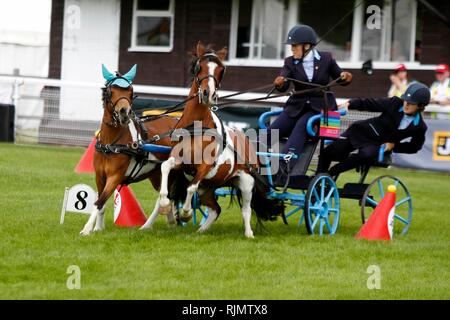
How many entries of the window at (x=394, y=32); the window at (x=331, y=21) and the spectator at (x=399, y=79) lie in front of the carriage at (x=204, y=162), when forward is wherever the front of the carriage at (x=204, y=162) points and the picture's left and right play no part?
0

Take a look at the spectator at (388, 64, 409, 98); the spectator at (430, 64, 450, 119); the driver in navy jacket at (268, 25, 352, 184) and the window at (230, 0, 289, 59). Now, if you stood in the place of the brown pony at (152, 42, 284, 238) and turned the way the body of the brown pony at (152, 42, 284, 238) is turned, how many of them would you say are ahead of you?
0

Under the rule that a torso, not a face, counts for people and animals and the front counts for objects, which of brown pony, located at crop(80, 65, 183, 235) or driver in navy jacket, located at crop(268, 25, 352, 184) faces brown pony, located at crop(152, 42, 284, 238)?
the driver in navy jacket

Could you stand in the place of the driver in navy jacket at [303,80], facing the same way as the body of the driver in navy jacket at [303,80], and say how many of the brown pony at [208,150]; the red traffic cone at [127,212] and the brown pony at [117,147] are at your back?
0

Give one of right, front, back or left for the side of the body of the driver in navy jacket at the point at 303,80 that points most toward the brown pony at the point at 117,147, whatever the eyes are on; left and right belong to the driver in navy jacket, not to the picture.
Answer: front

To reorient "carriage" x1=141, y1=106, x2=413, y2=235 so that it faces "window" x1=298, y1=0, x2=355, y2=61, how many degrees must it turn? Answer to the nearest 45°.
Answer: approximately 135° to its right

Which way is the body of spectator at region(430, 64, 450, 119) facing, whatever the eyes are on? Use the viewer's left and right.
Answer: facing the viewer and to the left of the viewer

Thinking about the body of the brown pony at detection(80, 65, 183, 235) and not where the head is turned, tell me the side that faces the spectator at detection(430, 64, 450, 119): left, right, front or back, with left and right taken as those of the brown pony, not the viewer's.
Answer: back

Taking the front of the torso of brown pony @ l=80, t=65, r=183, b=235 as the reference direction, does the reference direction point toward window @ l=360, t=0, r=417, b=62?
no

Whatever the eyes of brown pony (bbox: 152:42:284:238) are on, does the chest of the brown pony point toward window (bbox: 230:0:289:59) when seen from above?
no

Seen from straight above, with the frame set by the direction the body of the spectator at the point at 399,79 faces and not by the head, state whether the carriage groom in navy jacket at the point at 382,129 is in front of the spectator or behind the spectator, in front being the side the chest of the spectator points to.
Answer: in front

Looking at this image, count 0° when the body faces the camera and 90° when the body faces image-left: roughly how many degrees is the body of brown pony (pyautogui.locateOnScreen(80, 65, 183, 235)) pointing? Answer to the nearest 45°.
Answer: approximately 45°

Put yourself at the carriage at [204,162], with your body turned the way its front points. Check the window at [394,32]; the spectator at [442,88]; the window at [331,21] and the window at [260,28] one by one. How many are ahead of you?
0
